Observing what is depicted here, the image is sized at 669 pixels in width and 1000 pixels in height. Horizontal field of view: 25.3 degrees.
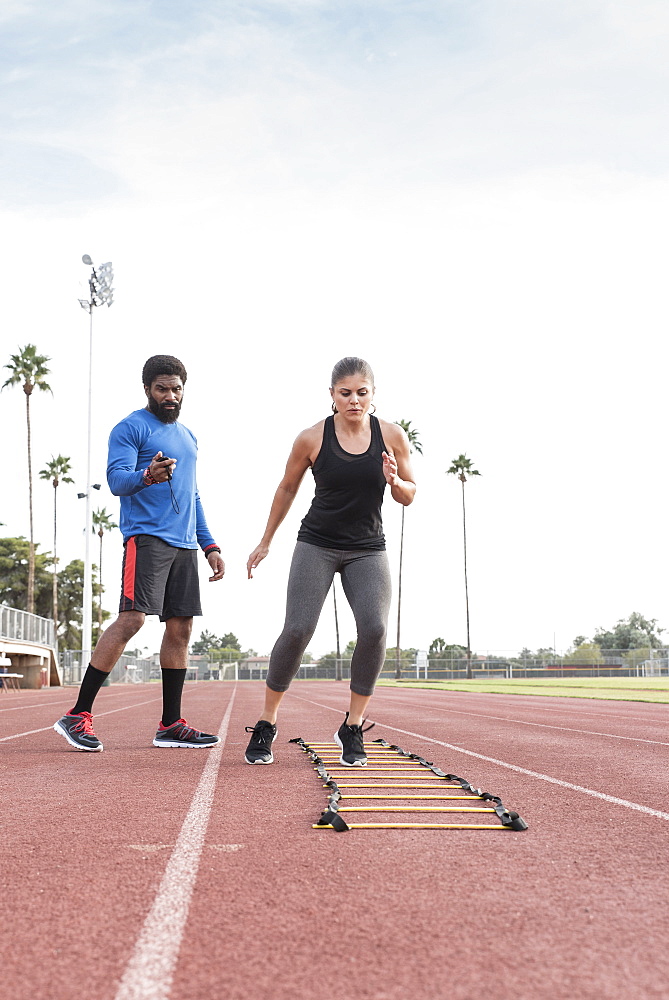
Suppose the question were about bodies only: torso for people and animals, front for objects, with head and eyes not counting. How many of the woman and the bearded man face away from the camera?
0

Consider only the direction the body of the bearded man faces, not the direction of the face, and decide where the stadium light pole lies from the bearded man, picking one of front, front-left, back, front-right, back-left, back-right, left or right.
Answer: back-left

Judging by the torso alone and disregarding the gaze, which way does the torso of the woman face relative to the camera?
toward the camera

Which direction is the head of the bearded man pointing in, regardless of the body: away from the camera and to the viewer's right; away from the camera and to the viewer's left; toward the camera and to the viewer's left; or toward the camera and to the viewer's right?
toward the camera and to the viewer's right

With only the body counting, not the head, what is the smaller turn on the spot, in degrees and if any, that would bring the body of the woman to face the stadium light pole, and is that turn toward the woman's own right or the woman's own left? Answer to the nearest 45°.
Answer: approximately 180°

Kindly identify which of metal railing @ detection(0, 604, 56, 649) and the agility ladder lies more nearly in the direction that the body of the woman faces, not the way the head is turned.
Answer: the agility ladder

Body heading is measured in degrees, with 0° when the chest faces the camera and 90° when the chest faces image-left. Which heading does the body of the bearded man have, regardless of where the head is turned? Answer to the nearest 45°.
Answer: approximately 315°

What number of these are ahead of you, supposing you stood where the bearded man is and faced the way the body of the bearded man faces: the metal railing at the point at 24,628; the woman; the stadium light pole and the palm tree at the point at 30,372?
1

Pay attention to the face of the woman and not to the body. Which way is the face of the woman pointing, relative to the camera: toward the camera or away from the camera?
toward the camera

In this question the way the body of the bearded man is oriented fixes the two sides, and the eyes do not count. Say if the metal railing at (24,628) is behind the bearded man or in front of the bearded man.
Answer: behind

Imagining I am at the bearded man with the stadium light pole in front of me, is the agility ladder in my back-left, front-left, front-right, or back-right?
back-right

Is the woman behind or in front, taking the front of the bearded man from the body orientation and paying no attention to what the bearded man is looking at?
in front

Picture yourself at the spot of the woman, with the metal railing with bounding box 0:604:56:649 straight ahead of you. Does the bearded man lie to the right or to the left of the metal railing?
left
